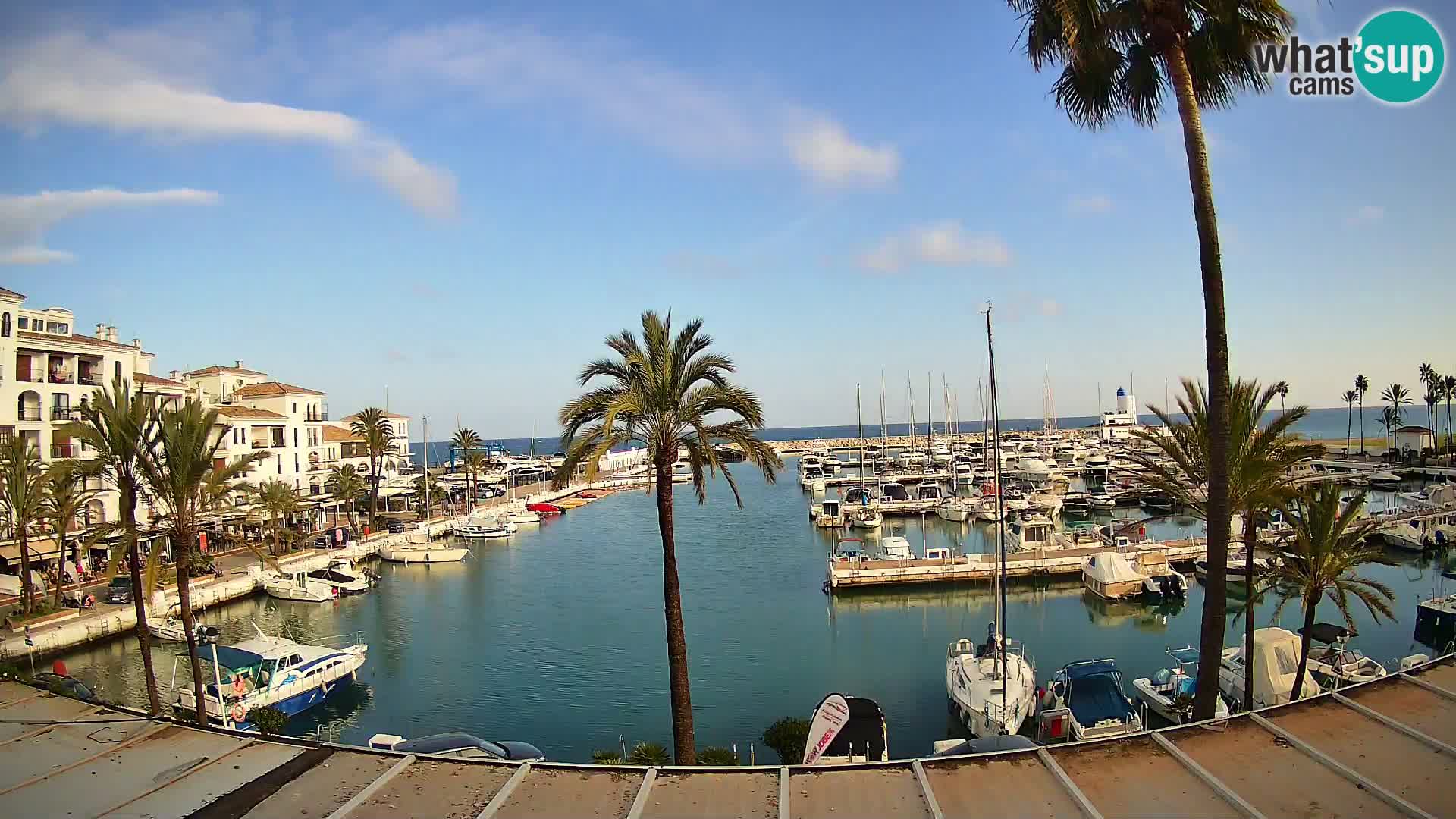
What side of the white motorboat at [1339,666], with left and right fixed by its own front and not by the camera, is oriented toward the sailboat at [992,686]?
right

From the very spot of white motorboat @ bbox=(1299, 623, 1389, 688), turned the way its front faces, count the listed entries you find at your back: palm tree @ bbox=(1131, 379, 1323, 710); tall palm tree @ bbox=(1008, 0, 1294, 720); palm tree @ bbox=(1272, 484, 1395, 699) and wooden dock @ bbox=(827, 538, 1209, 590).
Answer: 1

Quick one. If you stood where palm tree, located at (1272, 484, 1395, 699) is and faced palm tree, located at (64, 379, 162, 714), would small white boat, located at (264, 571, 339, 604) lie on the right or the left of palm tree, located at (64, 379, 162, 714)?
right

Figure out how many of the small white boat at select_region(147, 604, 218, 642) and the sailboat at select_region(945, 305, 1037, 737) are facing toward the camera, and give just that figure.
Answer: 1

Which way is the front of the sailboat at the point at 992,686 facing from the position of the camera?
facing the viewer

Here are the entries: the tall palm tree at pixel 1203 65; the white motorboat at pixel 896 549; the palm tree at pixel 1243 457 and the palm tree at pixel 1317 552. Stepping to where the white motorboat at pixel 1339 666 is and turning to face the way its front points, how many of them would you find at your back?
1

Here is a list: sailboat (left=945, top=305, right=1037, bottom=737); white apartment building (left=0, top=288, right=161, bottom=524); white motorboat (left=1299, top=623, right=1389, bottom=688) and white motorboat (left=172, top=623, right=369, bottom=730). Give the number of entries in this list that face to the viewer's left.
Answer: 0

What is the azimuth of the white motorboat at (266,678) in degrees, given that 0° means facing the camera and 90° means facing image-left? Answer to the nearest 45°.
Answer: approximately 225°
